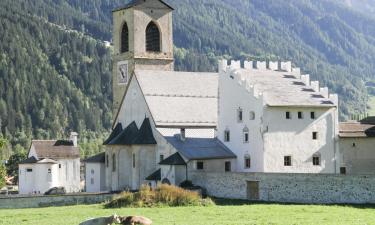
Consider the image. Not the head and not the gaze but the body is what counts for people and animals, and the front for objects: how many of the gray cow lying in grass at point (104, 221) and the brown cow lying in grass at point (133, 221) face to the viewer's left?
1

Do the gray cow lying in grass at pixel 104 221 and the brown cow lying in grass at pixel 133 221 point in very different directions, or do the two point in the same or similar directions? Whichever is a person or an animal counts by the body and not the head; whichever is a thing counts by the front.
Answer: very different directions
